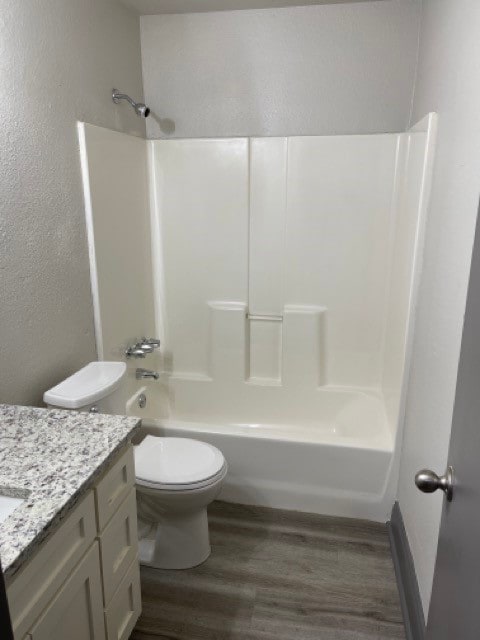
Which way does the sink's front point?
to the viewer's right

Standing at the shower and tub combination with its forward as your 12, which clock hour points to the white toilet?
The white toilet is roughly at 1 o'clock from the shower and tub combination.

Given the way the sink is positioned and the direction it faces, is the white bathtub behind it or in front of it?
in front

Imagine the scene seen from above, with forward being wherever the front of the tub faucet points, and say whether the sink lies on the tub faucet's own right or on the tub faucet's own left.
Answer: on the tub faucet's own right

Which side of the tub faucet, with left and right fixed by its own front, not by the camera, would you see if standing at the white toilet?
right

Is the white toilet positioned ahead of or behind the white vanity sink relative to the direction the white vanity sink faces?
ahead

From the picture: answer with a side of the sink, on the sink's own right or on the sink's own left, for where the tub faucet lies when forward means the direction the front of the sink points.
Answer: on the sink's own left

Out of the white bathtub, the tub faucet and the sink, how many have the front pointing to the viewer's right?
2

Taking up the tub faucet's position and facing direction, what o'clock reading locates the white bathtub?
The white bathtub is roughly at 1 o'clock from the tub faucet.

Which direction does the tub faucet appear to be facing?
to the viewer's right

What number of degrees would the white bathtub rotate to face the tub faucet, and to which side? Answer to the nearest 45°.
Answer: approximately 90° to its right
